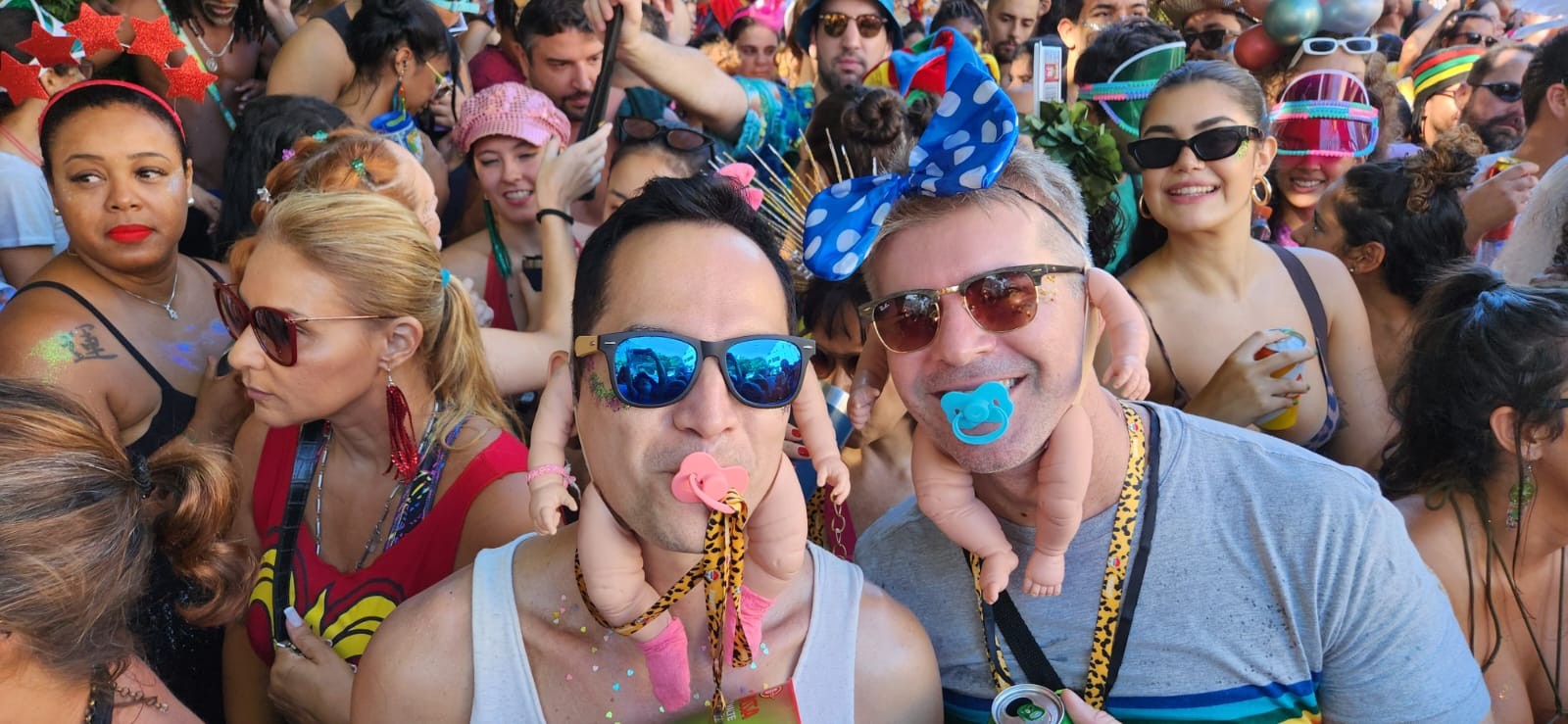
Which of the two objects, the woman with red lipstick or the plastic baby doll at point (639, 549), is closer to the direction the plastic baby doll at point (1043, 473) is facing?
the plastic baby doll

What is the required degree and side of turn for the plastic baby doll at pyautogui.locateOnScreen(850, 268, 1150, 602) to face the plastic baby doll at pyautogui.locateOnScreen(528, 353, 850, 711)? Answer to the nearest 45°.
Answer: approximately 45° to its right

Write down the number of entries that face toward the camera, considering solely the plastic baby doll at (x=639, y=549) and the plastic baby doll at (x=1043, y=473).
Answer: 2

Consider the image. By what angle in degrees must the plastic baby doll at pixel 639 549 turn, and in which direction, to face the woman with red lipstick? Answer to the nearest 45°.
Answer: approximately 135° to its right

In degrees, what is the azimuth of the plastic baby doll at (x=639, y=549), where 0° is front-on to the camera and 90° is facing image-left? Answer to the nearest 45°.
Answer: approximately 0°

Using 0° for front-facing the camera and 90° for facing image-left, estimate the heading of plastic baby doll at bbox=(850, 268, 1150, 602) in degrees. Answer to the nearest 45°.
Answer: approximately 0°

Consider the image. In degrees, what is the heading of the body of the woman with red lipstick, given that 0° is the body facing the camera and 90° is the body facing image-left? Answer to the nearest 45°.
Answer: approximately 315°

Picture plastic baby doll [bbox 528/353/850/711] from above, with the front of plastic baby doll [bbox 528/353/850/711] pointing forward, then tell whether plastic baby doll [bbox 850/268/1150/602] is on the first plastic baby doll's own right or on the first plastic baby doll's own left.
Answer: on the first plastic baby doll's own left
